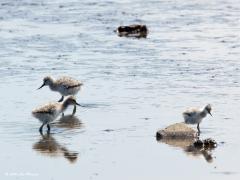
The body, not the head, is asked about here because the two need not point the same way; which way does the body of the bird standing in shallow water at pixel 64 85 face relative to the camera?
to the viewer's left

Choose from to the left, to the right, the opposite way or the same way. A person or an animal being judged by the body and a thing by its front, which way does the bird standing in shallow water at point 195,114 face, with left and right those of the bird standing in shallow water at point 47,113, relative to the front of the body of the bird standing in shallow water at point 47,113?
the same way

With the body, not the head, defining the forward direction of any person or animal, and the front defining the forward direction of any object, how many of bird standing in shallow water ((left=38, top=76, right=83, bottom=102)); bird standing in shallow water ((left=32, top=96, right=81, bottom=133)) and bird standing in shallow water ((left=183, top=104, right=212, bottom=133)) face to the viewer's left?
1

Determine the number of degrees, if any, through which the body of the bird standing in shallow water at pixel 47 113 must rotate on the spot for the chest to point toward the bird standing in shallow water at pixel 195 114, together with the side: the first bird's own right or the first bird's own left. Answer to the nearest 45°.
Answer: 0° — it already faces it

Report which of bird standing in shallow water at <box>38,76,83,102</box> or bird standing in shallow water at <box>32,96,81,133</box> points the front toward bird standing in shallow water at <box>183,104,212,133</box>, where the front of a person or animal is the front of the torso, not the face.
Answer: bird standing in shallow water at <box>32,96,81,133</box>

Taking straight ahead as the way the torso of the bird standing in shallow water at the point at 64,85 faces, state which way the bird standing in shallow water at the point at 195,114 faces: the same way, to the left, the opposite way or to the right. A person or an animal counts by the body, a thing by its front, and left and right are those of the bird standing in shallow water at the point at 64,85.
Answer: the opposite way

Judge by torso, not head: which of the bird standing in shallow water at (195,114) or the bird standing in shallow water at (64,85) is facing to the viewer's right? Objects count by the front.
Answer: the bird standing in shallow water at (195,114)

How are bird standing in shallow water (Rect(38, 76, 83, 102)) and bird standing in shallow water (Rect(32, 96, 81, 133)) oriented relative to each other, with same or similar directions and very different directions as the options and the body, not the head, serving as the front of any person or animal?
very different directions

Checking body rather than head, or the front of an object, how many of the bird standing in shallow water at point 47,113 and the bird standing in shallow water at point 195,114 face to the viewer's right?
2

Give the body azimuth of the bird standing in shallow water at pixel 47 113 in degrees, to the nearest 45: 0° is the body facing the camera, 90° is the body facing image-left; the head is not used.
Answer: approximately 270°

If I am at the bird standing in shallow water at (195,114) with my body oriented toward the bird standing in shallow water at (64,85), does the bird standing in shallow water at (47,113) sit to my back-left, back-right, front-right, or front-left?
front-left

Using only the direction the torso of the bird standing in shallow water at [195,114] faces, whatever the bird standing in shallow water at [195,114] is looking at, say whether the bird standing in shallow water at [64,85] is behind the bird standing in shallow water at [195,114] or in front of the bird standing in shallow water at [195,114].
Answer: behind

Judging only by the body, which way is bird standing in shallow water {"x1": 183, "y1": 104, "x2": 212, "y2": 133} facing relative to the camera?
to the viewer's right

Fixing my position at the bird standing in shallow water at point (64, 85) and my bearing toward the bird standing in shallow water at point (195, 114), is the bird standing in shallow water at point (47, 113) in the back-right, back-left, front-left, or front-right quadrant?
front-right
